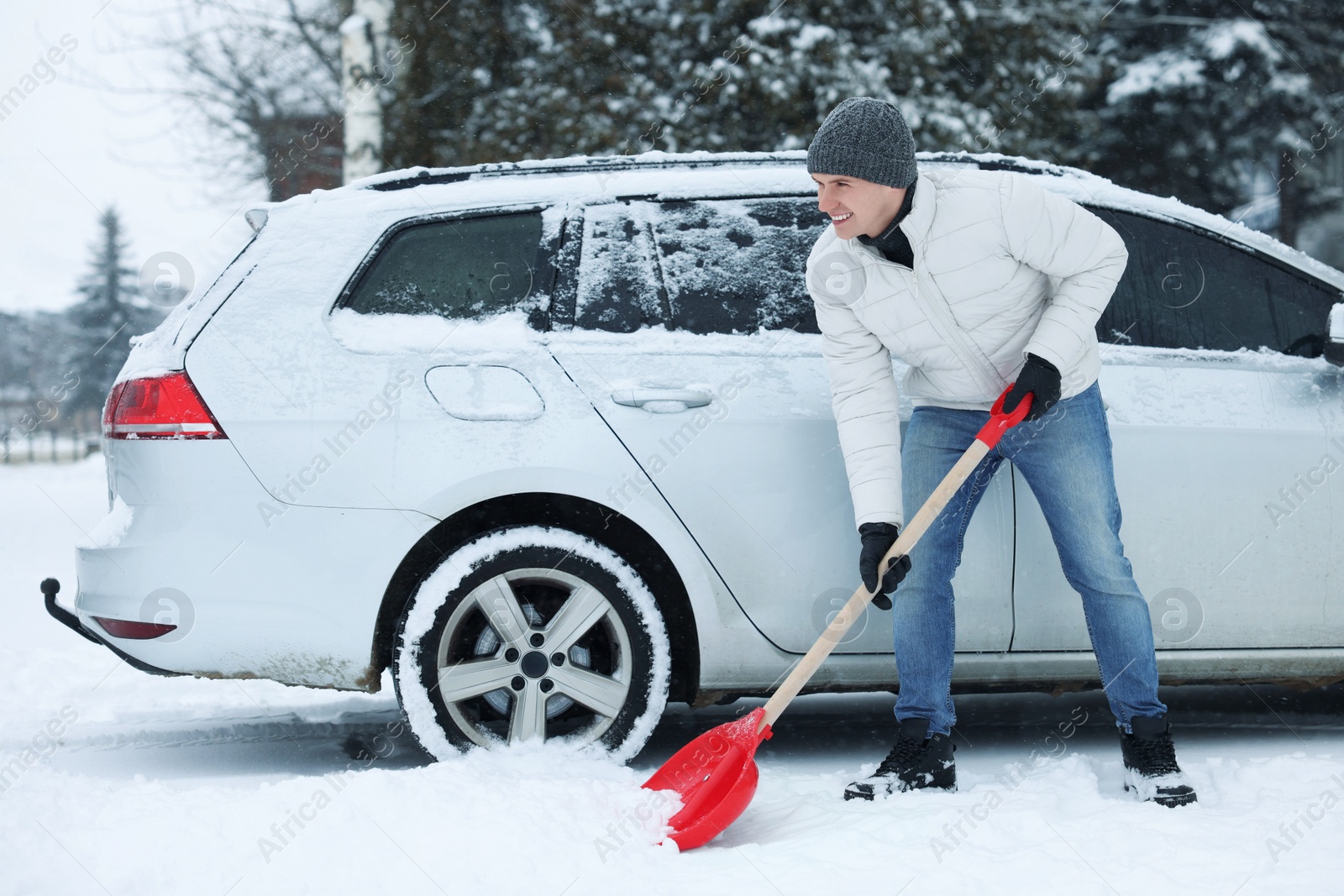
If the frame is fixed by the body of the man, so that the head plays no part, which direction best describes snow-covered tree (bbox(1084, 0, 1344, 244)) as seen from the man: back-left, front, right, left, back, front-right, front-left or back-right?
back-right

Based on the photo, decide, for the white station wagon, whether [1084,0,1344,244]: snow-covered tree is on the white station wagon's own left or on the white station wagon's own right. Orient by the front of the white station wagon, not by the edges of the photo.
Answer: on the white station wagon's own left

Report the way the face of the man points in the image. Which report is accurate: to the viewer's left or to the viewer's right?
to the viewer's left

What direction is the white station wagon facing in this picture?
to the viewer's right

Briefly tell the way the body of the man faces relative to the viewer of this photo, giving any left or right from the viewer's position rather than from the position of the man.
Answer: facing the viewer and to the left of the viewer
